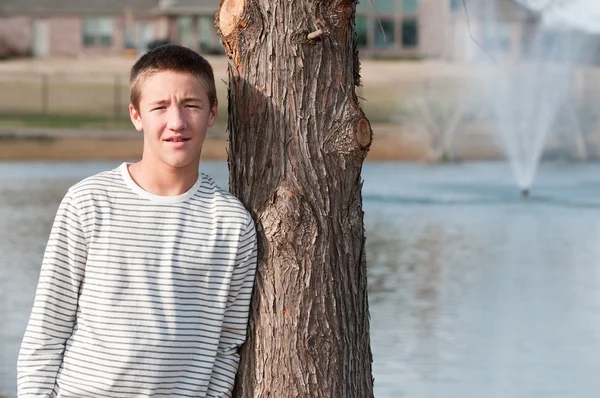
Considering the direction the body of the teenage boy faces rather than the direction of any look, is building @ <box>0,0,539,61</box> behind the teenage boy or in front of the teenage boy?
behind

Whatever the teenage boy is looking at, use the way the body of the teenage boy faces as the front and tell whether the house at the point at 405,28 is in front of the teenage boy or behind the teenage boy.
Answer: behind

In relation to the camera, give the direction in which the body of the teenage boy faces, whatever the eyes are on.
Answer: toward the camera

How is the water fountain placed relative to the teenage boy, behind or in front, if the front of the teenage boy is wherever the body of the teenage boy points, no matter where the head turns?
behind

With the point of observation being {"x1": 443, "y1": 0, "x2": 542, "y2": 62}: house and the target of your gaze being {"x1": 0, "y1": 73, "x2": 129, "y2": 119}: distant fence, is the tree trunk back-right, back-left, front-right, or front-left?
front-left

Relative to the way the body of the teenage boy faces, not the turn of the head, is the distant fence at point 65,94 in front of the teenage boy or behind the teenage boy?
behind

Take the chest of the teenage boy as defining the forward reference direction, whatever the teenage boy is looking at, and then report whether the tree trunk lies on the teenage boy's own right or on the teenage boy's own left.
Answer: on the teenage boy's own left

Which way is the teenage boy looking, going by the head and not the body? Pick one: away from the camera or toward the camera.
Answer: toward the camera

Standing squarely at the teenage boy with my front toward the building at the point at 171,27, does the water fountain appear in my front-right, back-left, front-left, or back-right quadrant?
front-right

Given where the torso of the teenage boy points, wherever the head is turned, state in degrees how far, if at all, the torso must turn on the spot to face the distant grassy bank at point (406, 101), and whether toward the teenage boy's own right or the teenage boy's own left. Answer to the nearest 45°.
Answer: approximately 180°
